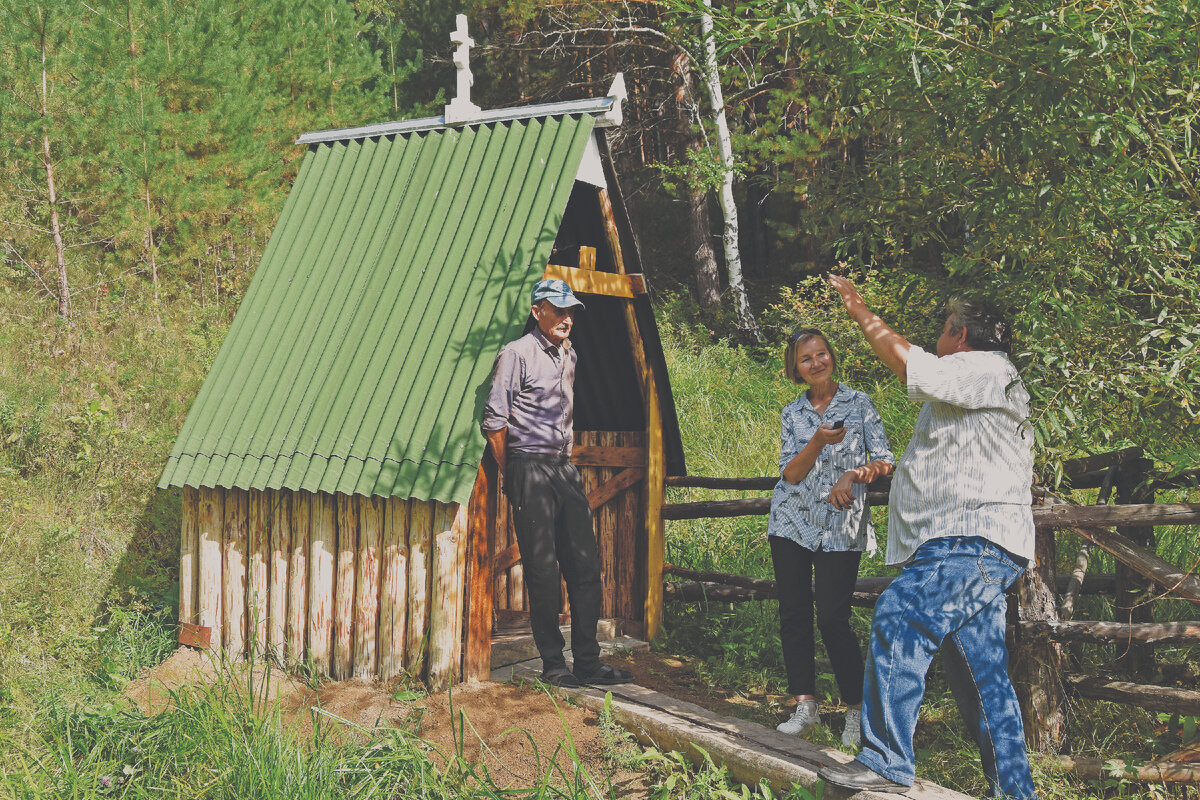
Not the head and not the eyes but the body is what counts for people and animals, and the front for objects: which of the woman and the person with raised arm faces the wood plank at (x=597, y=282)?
the person with raised arm

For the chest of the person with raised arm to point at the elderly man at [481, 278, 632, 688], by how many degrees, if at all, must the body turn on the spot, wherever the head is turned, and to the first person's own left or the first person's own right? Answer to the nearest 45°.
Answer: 0° — they already face them

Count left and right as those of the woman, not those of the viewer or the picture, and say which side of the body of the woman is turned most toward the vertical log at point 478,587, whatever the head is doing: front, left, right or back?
right

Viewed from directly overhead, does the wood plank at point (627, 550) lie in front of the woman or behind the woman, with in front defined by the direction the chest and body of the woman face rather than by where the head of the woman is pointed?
behind

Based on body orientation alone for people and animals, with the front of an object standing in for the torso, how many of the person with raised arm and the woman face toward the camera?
1

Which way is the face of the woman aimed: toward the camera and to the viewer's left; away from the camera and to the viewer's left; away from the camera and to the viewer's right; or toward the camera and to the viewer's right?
toward the camera and to the viewer's right

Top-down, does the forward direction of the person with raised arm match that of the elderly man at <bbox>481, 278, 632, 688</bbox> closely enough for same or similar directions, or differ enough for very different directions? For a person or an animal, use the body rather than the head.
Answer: very different directions

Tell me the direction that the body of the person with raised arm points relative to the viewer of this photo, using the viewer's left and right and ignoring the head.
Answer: facing away from the viewer and to the left of the viewer
